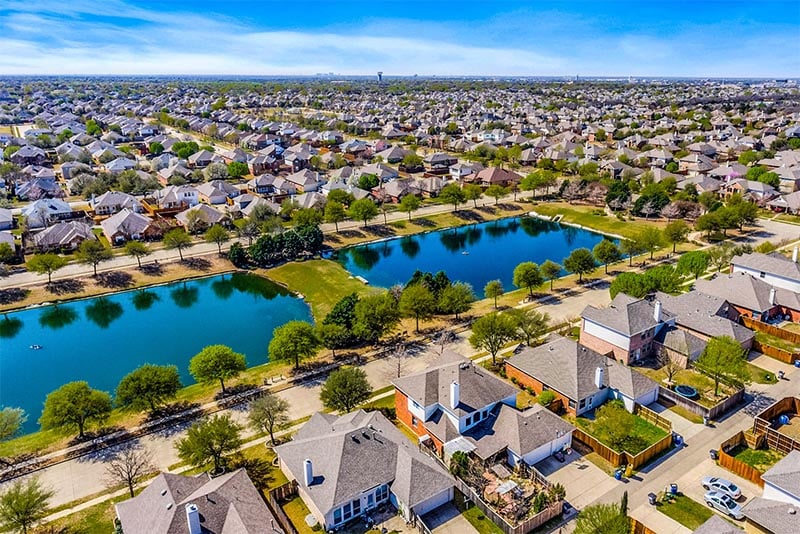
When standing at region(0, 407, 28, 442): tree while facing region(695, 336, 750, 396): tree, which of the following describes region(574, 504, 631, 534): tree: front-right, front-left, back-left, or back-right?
front-right

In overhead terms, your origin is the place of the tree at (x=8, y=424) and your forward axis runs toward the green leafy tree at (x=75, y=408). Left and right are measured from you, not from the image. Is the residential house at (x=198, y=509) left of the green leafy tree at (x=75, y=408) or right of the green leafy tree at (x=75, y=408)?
right

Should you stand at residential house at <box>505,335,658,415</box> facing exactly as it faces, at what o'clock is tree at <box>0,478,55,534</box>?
The tree is roughly at 9 o'clock from the residential house.

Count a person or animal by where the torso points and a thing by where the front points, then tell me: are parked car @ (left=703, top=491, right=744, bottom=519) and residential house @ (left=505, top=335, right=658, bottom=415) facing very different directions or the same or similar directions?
very different directions

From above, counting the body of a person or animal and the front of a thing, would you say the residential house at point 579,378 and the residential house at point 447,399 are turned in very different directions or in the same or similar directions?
same or similar directions

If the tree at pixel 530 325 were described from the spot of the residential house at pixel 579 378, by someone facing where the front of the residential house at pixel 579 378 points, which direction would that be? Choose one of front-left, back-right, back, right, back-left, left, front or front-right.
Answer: front

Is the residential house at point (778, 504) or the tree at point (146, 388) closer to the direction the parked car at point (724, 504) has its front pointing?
the residential house

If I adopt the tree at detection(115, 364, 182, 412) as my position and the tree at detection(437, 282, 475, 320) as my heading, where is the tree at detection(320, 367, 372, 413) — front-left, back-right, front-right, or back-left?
front-right

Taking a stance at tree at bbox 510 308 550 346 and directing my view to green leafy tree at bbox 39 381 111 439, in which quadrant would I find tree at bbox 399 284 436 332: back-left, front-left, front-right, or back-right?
front-right
